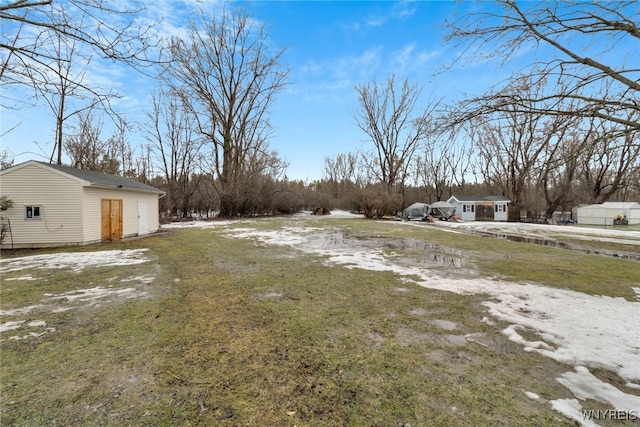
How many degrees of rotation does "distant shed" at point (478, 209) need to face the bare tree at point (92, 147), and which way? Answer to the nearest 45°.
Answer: approximately 45° to its right

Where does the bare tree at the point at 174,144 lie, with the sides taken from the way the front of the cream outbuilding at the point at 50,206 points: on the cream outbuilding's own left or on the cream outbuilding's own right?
on the cream outbuilding's own left

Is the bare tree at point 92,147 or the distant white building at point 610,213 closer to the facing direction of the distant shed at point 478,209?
the bare tree

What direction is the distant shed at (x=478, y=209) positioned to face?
toward the camera

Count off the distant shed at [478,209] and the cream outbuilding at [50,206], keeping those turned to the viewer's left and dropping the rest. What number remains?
0

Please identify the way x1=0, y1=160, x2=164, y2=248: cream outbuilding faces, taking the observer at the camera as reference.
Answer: facing the viewer and to the right of the viewer

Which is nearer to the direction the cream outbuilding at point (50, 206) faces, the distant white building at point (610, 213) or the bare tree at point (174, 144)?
the distant white building

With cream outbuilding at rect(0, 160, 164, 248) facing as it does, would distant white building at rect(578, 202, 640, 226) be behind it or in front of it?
in front

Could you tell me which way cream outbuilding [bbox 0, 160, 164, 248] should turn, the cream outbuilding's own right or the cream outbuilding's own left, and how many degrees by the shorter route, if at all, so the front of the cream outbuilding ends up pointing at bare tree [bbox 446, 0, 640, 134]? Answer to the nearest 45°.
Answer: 0° — it already faces it

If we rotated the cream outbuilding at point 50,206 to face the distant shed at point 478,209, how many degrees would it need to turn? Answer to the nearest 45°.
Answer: approximately 45° to its left
